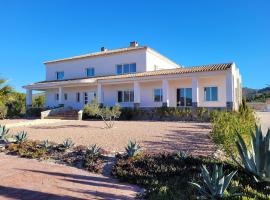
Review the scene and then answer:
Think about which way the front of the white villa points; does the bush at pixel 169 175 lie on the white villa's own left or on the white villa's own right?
on the white villa's own left

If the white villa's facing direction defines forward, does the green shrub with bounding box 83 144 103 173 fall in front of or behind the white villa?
in front

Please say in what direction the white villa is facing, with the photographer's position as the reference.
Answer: facing the viewer and to the left of the viewer

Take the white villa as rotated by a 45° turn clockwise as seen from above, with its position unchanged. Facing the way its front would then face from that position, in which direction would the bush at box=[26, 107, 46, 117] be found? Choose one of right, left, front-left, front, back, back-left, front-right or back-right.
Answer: front

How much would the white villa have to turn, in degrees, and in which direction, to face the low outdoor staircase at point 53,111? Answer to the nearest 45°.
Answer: approximately 45° to its right

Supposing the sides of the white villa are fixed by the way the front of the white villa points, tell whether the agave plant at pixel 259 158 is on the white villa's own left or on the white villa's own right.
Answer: on the white villa's own left

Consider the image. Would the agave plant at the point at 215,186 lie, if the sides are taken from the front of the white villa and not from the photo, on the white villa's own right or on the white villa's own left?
on the white villa's own left

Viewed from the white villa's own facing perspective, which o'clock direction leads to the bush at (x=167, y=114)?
The bush is roughly at 10 o'clock from the white villa.
